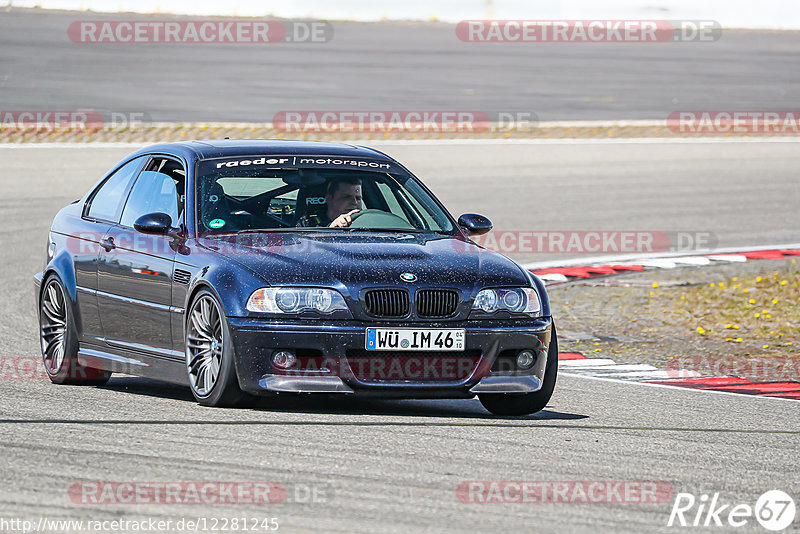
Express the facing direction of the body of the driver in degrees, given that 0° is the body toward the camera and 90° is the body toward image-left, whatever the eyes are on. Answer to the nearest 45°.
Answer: approximately 315°
